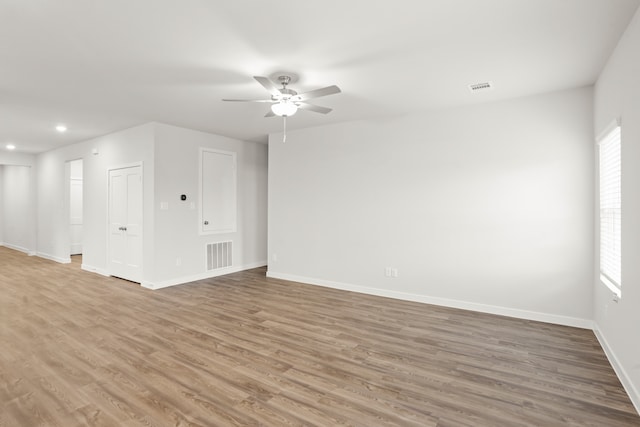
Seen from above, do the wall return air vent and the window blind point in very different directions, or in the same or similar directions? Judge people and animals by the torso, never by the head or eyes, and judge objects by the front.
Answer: very different directions

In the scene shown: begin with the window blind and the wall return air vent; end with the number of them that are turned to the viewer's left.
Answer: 1

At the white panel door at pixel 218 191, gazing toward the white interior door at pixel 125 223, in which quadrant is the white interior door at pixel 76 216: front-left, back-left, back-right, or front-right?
front-right

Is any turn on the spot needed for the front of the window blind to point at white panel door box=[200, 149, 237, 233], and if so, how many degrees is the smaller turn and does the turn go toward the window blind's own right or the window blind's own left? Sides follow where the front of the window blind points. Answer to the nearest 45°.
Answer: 0° — it already faces it

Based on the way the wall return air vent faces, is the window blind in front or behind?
in front

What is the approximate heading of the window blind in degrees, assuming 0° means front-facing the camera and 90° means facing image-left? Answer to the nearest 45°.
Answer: approximately 90°

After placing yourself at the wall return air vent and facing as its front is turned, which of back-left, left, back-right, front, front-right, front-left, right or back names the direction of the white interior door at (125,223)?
back-right

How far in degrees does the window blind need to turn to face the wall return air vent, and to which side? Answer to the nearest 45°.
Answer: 0° — it already faces it

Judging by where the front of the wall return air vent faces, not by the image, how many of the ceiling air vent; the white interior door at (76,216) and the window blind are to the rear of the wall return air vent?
1

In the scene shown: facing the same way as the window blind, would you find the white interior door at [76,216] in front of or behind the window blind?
in front

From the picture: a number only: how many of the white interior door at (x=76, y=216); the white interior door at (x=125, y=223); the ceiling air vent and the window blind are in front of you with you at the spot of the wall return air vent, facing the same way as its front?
2

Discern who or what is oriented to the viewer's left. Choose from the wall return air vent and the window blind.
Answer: the window blind

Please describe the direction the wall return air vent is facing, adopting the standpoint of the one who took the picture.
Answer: facing the viewer and to the right of the viewer
